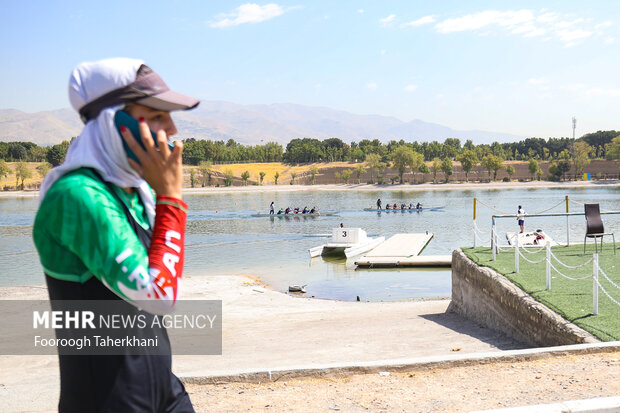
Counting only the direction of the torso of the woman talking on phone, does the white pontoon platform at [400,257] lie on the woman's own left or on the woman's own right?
on the woman's own left

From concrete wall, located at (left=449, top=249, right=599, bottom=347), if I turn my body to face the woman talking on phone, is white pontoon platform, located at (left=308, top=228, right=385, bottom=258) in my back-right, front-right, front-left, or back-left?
back-right

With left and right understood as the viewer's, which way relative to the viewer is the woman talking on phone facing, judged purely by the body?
facing to the right of the viewer

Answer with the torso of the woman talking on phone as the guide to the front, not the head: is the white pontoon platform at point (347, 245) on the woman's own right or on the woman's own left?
on the woman's own left

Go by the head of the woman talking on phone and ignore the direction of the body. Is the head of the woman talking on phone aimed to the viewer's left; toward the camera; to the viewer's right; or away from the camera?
to the viewer's right

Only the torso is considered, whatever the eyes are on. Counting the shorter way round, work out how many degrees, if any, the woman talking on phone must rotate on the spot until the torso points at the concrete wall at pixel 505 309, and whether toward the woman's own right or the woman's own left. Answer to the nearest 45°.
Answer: approximately 45° to the woman's own left
